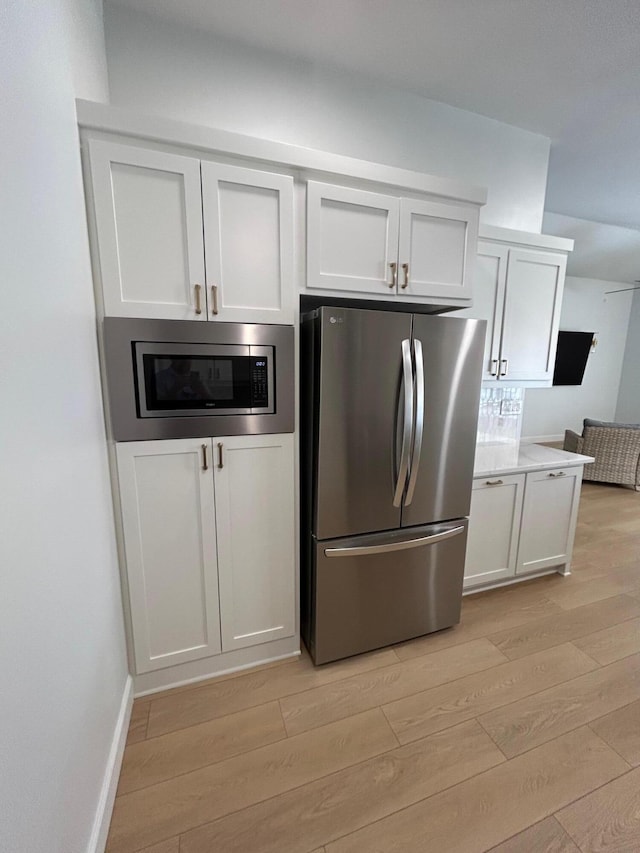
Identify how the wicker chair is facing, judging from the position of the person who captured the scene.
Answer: facing away from the viewer and to the left of the viewer

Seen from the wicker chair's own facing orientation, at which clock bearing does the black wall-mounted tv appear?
The black wall-mounted tv is roughly at 1 o'clock from the wicker chair.

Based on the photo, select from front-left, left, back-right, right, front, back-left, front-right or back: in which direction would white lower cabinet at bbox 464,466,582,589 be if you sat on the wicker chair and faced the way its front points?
back-left

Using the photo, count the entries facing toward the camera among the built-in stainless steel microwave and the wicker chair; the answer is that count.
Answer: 1

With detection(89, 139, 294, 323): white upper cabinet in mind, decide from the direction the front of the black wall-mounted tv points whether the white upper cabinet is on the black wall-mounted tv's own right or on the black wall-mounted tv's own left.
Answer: on the black wall-mounted tv's own right

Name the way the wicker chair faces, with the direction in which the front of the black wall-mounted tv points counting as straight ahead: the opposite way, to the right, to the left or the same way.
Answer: the opposite way

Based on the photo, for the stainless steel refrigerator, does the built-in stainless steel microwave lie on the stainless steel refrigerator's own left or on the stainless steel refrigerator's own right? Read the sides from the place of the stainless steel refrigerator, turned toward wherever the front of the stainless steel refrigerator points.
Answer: on the stainless steel refrigerator's own right

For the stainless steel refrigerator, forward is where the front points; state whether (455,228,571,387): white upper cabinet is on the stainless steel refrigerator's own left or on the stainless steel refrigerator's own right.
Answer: on the stainless steel refrigerator's own left

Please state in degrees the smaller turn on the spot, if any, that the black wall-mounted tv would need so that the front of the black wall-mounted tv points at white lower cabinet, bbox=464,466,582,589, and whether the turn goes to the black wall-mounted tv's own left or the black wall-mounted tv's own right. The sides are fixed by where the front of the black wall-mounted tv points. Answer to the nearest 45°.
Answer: approximately 45° to the black wall-mounted tv's own right

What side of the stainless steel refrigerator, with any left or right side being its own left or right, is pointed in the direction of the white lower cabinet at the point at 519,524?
left
